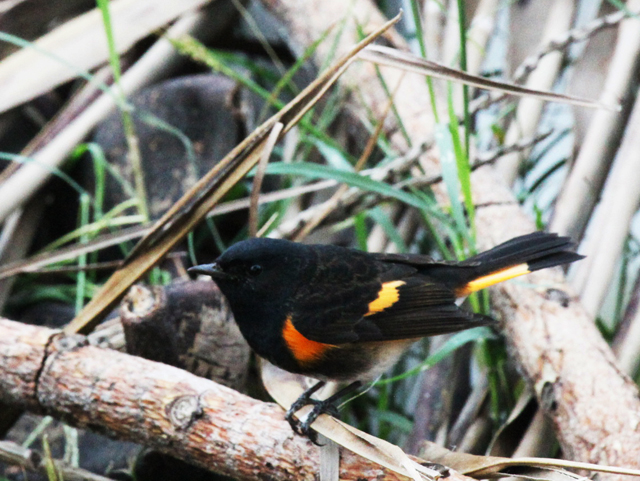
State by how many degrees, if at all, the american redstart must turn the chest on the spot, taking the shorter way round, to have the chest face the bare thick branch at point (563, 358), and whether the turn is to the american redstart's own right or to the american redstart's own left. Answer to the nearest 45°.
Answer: approximately 180°

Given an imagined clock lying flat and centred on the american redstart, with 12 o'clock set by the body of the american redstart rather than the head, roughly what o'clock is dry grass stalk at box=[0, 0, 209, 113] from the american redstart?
The dry grass stalk is roughly at 1 o'clock from the american redstart.

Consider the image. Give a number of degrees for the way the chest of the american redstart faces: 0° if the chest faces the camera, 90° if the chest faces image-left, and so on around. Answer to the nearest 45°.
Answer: approximately 90°

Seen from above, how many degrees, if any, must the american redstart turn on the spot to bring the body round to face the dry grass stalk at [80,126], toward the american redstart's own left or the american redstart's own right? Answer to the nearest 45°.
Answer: approximately 45° to the american redstart's own right

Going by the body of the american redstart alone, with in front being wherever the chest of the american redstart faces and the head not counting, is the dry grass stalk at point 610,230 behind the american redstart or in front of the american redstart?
behind
